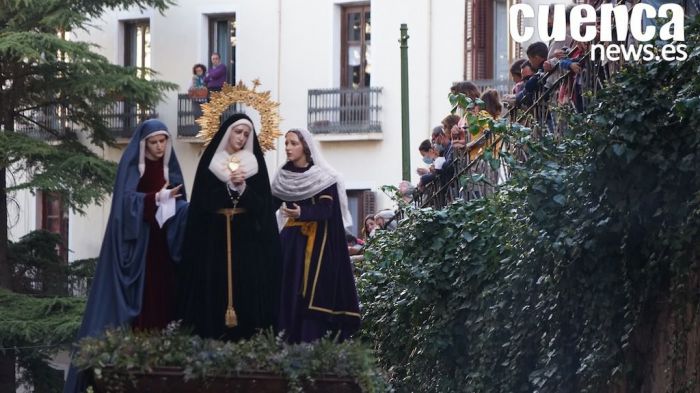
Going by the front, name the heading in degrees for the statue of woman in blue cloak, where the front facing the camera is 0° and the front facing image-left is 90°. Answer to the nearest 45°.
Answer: approximately 315°

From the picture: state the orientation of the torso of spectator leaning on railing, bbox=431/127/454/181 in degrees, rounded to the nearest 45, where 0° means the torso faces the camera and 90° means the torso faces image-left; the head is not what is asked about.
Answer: approximately 90°

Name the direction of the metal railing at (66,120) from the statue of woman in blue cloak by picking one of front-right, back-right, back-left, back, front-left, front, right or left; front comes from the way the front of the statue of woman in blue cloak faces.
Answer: back-left

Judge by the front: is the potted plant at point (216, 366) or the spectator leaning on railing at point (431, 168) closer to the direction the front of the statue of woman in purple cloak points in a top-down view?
the potted plant

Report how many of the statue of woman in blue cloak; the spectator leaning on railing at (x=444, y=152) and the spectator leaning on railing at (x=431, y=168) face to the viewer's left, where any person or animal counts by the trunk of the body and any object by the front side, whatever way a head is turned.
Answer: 2

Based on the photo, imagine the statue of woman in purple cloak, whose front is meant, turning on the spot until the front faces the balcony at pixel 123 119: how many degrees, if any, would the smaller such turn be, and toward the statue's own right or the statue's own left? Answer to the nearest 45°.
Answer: approximately 135° to the statue's own right

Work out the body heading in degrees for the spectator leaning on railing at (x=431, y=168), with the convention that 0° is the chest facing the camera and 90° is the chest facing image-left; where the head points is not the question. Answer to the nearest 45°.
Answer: approximately 90°

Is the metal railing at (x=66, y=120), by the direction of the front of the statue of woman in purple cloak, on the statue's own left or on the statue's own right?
on the statue's own right

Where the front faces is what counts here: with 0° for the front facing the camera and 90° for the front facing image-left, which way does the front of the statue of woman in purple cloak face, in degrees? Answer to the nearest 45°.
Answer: approximately 45°
